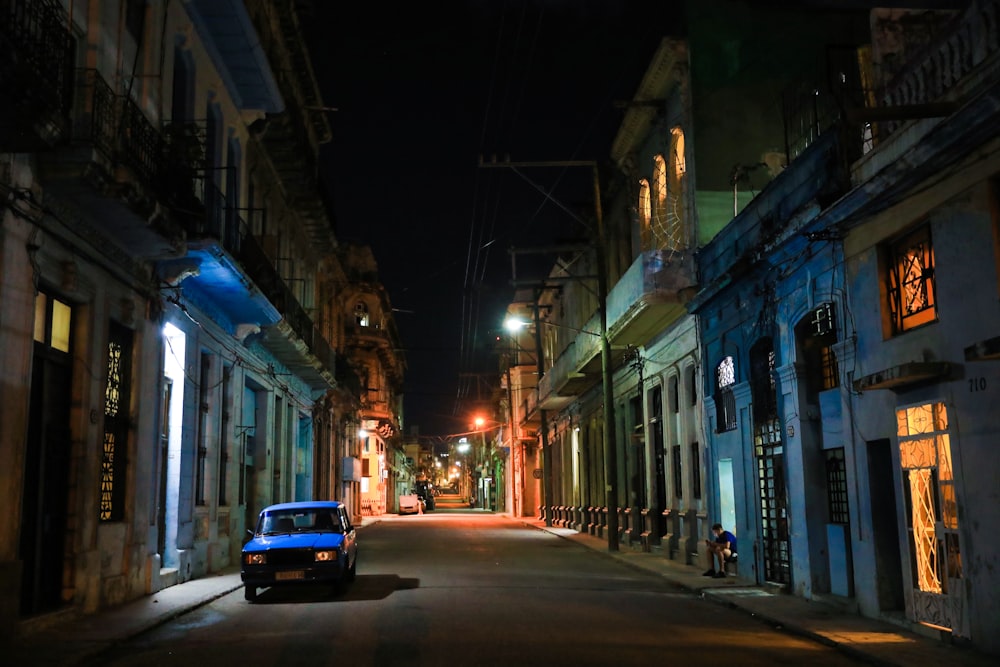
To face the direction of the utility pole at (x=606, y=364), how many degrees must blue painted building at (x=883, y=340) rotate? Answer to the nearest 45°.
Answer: approximately 90° to its right

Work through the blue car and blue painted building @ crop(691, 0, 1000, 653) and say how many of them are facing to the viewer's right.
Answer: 0

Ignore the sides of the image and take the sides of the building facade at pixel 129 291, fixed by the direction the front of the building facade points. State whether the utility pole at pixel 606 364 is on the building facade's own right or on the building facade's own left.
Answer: on the building facade's own left

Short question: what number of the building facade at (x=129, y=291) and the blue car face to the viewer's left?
0

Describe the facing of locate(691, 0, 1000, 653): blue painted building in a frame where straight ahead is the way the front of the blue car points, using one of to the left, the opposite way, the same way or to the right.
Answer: to the right

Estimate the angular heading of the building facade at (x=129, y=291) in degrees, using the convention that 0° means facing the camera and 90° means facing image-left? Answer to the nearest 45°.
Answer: approximately 315°

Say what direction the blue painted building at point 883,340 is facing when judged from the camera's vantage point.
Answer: facing the viewer and to the left of the viewer

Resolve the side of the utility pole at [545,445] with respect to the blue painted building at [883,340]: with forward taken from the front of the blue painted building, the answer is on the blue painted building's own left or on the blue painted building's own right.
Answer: on the blue painted building's own right

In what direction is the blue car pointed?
toward the camera

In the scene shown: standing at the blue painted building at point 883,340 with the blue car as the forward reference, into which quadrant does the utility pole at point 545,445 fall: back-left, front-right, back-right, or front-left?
front-right

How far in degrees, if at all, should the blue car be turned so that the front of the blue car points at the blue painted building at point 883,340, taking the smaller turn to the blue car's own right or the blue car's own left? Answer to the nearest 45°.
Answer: approximately 45° to the blue car's own left

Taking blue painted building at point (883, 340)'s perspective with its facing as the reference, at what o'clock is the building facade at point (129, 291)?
The building facade is roughly at 1 o'clock from the blue painted building.

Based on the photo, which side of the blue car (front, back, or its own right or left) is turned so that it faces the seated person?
left

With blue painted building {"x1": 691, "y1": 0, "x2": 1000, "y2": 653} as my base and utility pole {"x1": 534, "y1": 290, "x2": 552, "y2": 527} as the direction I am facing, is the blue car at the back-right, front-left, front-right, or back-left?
front-left
